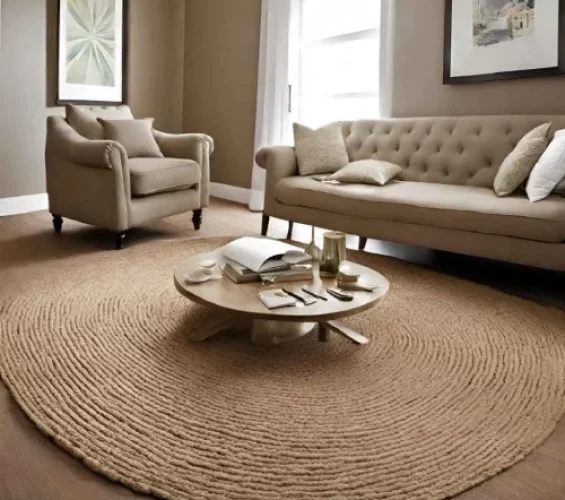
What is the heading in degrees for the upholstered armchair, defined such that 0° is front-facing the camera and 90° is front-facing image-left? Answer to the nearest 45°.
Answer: approximately 315°

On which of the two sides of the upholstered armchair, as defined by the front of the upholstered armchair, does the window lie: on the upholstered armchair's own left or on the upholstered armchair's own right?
on the upholstered armchair's own left

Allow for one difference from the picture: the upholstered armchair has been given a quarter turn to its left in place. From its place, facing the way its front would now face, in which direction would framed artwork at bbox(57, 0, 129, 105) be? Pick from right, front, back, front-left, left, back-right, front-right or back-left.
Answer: front-left

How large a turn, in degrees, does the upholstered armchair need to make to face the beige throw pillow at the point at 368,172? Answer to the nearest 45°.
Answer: approximately 45° to its left
